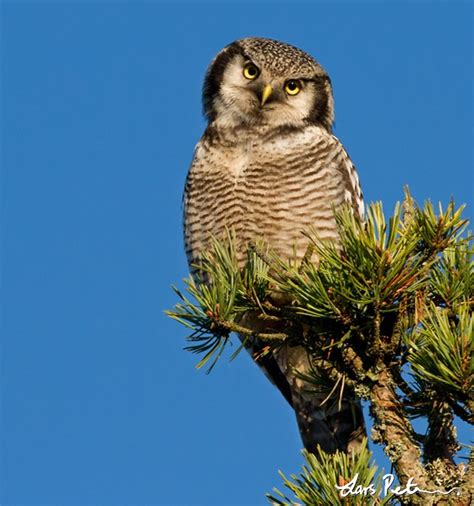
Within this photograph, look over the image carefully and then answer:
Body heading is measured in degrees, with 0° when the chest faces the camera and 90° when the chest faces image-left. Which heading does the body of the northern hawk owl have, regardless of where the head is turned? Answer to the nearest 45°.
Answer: approximately 0°
